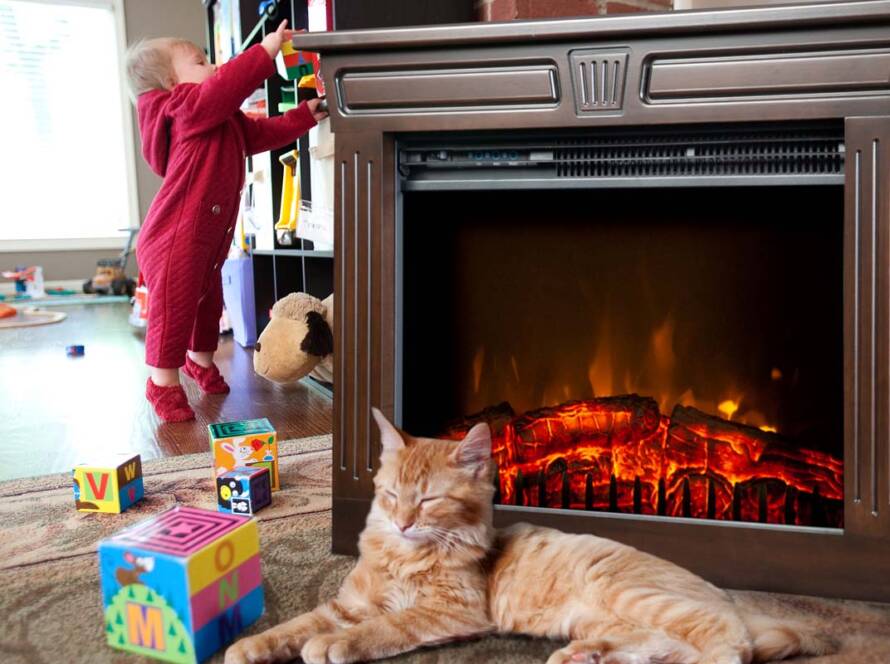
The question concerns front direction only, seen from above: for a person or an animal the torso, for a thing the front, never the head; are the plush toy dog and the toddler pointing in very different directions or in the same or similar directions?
very different directions

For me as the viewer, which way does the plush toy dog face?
facing to the left of the viewer

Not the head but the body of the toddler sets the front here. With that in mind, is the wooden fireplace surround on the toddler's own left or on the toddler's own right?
on the toddler's own right

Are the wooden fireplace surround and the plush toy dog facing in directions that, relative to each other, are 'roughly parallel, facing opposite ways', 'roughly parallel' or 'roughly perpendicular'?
roughly perpendicular

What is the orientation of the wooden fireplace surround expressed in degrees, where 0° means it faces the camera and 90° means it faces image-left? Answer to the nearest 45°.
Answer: approximately 0°

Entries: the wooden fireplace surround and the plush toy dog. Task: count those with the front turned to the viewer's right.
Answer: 0

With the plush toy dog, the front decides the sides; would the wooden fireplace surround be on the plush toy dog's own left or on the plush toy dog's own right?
on the plush toy dog's own left

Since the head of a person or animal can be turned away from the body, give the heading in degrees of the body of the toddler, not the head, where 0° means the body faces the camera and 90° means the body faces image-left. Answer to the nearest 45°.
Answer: approximately 270°

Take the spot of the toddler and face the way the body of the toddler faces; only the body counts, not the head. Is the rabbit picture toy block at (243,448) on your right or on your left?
on your right

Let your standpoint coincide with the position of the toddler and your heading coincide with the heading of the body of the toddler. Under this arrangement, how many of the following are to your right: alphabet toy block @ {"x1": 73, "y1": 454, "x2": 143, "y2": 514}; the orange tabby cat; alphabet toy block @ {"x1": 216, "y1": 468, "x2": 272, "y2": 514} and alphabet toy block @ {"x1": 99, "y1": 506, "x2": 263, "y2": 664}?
4

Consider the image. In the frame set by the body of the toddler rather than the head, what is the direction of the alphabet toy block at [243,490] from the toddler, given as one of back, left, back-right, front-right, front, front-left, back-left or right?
right
